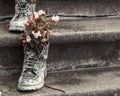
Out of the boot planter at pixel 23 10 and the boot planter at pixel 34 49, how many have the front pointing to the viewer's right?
0

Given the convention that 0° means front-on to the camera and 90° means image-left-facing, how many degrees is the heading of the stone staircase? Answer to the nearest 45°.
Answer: approximately 0°

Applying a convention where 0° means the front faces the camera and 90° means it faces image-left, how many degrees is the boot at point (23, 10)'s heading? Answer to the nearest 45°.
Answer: approximately 45°
